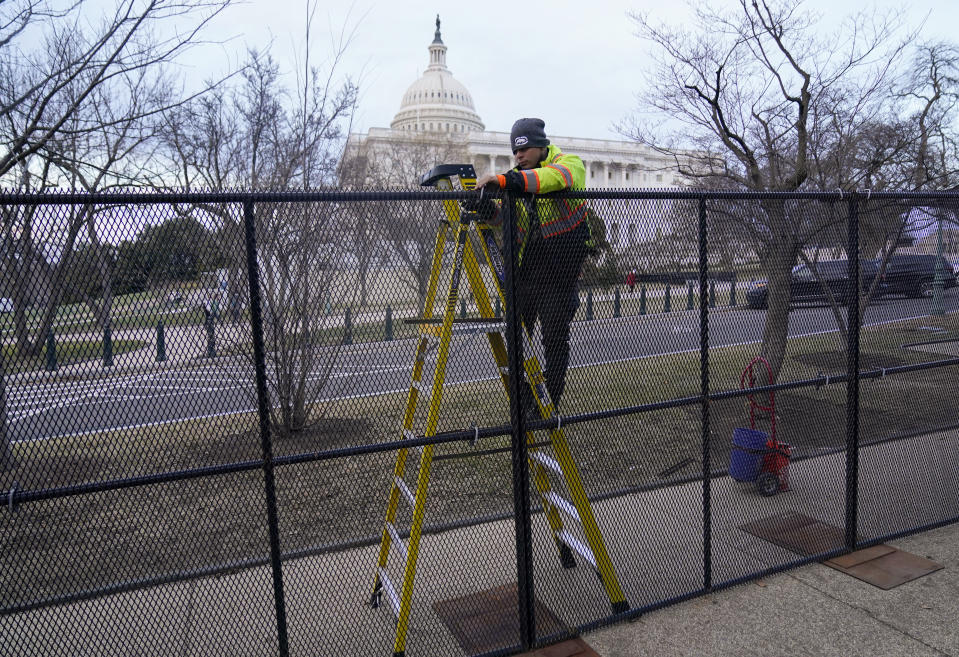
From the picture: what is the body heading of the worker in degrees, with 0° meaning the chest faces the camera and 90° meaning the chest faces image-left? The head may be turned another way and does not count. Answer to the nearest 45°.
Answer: approximately 45°

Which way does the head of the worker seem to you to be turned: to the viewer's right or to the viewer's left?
to the viewer's left

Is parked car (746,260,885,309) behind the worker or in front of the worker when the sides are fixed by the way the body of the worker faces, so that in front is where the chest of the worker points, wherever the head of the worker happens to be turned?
behind

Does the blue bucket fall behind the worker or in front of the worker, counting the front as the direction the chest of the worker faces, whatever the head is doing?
behind
